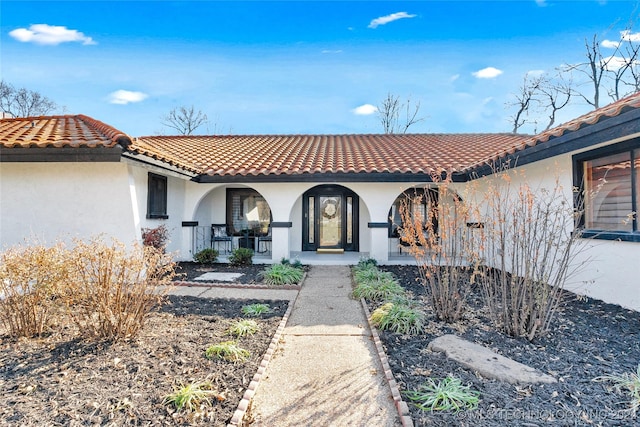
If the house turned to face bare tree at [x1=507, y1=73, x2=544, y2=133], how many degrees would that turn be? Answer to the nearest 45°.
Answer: approximately 135° to its left

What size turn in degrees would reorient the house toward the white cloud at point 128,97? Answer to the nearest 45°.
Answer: approximately 135° to its right

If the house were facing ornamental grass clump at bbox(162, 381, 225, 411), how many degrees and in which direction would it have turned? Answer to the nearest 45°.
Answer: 0° — it already faces it

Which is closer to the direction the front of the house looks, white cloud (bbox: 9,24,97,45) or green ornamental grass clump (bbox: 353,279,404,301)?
the green ornamental grass clump

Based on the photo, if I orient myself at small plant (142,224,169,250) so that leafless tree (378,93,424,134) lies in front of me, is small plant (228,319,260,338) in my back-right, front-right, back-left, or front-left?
back-right

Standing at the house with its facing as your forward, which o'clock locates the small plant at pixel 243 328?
The small plant is roughly at 12 o'clock from the house.

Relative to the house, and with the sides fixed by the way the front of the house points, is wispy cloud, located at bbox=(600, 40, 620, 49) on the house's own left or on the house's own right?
on the house's own left

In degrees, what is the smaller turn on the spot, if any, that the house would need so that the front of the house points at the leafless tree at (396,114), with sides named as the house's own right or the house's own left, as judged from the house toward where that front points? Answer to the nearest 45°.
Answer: approximately 180°
